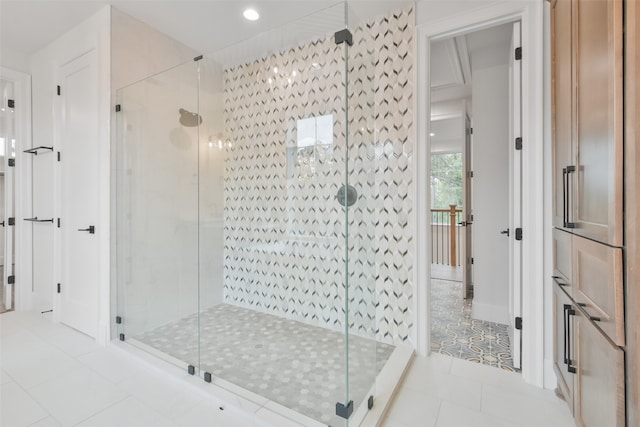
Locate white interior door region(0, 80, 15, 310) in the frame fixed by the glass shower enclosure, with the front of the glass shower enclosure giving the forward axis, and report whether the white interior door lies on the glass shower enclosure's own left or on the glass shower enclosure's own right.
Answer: on the glass shower enclosure's own right

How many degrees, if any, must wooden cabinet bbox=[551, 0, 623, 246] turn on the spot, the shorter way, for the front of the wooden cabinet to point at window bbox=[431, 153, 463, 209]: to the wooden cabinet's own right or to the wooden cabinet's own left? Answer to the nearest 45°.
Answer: approximately 90° to the wooden cabinet's own right

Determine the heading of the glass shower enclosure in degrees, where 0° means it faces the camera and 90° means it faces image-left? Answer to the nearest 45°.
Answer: approximately 45°

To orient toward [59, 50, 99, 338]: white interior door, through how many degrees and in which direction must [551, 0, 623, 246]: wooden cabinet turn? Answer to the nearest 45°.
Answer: approximately 45° to its right

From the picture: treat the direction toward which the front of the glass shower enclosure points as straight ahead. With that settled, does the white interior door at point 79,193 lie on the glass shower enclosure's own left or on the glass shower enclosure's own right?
on the glass shower enclosure's own right

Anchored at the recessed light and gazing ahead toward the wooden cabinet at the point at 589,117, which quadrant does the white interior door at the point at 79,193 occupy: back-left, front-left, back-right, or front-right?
back-right

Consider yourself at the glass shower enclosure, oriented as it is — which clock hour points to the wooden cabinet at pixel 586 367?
The wooden cabinet is roughly at 9 o'clock from the glass shower enclosure.

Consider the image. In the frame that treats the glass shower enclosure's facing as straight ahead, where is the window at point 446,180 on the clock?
The window is roughly at 6 o'clock from the glass shower enclosure.

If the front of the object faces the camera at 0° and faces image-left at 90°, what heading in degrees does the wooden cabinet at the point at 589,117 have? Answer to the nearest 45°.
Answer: approximately 45°
